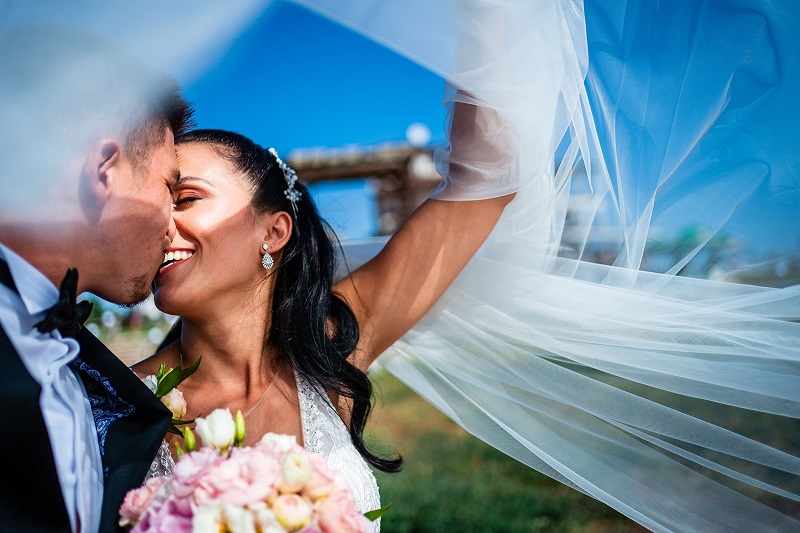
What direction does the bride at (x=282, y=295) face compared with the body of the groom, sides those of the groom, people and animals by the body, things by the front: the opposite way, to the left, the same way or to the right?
to the right

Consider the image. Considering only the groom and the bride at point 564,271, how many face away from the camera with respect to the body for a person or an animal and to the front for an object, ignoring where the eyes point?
0

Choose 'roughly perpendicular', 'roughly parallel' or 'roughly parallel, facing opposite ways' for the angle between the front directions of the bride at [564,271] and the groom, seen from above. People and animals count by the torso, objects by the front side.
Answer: roughly perpendicular

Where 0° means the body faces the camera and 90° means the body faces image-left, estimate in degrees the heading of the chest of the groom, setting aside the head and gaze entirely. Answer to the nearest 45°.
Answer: approximately 315°

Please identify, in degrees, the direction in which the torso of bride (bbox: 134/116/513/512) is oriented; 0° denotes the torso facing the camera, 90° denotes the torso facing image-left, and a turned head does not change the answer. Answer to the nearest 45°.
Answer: approximately 45°

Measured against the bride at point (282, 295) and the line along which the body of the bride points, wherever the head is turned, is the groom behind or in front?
in front

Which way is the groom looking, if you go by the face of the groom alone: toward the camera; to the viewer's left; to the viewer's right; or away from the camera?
to the viewer's right

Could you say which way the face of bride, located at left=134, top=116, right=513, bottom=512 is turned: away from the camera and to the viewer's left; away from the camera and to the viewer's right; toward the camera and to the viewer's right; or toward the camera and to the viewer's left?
toward the camera and to the viewer's left
